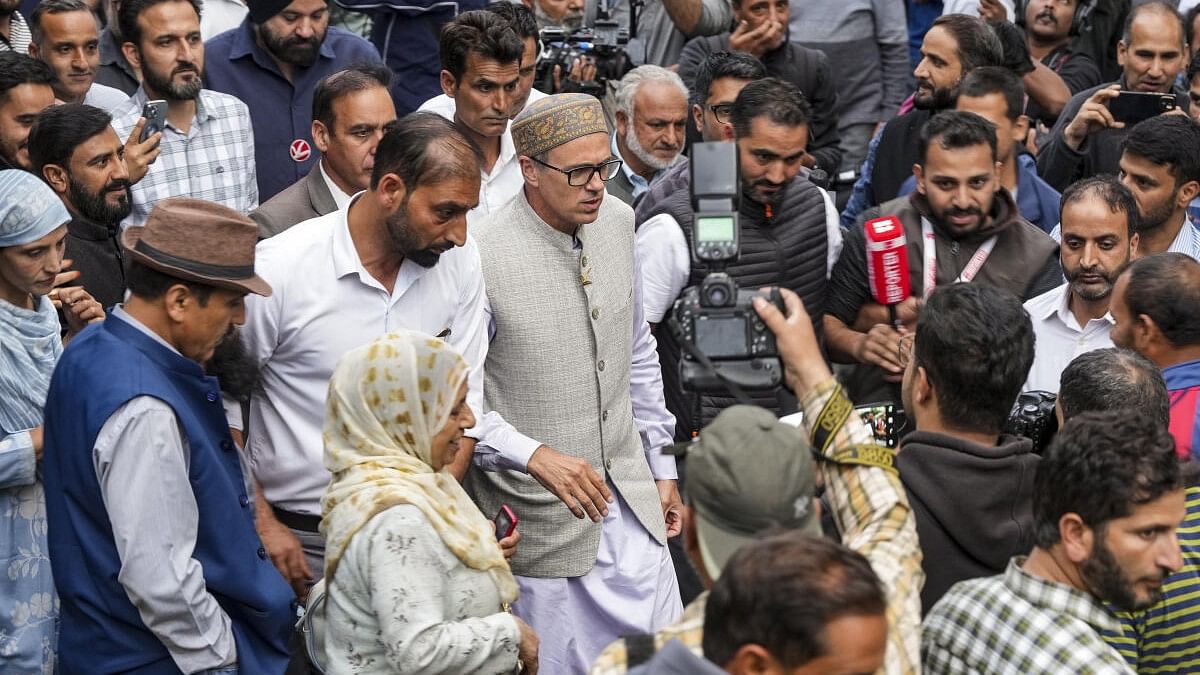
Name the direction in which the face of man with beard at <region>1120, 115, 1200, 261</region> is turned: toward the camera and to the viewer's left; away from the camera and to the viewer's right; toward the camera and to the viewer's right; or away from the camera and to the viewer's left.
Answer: toward the camera and to the viewer's left

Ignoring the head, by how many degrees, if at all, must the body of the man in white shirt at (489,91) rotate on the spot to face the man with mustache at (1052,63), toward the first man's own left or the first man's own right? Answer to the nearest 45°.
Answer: approximately 90° to the first man's own left

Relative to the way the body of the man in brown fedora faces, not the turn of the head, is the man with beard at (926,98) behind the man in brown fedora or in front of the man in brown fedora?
in front

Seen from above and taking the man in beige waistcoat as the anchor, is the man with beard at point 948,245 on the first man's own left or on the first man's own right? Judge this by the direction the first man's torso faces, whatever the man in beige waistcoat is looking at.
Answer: on the first man's own left

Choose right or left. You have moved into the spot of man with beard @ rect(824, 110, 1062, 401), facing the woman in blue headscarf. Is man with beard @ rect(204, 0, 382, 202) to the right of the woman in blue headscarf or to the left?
right

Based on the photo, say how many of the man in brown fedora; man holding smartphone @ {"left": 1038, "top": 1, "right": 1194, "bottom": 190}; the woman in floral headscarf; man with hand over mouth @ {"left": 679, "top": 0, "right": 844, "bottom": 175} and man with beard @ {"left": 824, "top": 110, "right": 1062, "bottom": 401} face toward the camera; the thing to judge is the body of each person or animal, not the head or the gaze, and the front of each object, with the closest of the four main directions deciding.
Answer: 3

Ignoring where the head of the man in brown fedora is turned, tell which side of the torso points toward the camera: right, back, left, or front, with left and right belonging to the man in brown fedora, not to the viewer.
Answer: right

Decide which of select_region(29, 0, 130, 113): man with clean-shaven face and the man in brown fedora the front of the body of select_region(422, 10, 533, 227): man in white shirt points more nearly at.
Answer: the man in brown fedora
